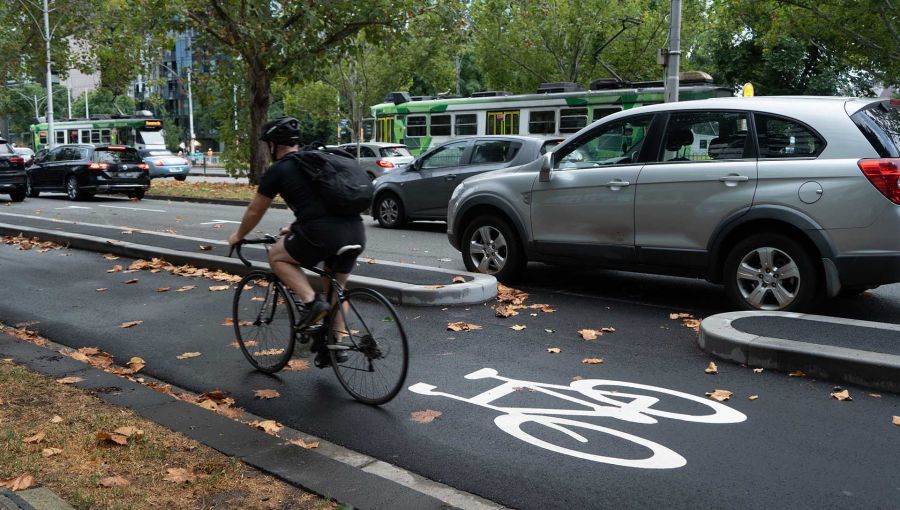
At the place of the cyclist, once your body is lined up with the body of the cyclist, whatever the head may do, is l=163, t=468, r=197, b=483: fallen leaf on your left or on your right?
on your left

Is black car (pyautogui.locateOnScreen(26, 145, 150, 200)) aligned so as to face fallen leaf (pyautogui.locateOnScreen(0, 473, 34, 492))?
no

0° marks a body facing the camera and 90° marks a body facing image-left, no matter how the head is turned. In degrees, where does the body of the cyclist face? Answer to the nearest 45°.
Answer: approximately 135°

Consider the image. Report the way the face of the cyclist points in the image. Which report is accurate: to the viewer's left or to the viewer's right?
to the viewer's left

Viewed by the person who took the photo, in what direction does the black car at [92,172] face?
facing away from the viewer and to the left of the viewer

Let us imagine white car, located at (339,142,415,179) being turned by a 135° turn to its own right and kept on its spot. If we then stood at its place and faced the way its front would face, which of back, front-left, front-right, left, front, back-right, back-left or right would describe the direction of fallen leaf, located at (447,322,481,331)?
right

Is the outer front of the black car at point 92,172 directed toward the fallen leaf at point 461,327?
no

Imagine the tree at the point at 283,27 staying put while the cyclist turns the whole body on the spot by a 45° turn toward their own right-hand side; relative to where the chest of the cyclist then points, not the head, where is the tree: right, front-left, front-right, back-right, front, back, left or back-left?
front

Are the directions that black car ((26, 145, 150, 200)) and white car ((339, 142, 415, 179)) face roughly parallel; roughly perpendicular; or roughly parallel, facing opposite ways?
roughly parallel

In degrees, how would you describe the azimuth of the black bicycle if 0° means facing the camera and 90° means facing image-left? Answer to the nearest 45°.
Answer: approximately 135°

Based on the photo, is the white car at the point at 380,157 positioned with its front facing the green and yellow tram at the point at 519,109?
no

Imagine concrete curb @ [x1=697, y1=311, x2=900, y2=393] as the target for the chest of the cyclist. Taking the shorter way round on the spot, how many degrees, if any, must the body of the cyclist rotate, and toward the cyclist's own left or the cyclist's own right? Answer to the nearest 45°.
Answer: approximately 135° to the cyclist's own right

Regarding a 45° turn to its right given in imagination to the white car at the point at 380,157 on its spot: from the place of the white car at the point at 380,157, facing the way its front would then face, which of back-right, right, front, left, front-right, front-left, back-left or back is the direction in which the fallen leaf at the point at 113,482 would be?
back

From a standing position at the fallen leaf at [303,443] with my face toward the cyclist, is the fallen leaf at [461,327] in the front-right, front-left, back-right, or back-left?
front-right

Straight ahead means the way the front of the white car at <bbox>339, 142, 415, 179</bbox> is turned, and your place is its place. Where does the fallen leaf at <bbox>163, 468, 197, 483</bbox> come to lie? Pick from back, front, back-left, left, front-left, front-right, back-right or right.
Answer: back-left
